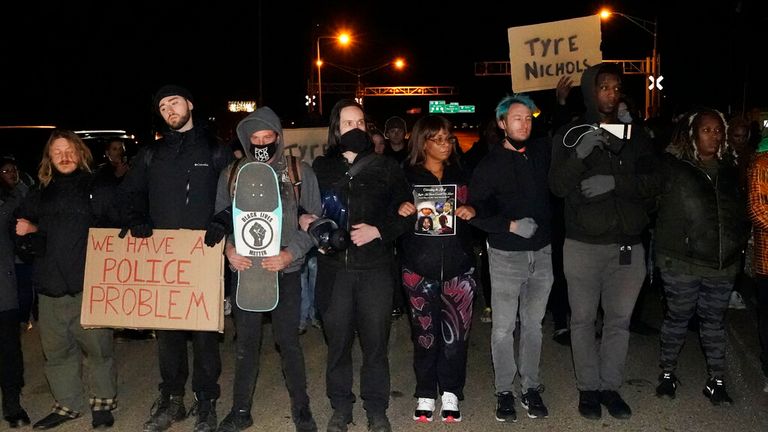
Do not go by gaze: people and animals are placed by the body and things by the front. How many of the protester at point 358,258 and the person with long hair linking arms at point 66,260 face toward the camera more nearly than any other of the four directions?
2

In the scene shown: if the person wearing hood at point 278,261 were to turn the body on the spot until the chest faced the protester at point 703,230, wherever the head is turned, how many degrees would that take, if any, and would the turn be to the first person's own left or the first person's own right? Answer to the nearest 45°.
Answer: approximately 90° to the first person's own left

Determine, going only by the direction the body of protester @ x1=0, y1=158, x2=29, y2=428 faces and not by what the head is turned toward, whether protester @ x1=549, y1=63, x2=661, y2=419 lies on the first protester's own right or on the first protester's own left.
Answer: on the first protester's own left

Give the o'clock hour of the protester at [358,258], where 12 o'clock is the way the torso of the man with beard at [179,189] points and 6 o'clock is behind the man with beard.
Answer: The protester is roughly at 10 o'clock from the man with beard.

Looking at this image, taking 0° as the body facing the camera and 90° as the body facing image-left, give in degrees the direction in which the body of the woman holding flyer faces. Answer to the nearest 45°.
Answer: approximately 0°

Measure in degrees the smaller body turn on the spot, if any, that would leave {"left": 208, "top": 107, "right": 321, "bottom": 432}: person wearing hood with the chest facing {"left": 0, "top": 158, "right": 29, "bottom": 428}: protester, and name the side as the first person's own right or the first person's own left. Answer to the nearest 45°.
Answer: approximately 90° to the first person's own right
